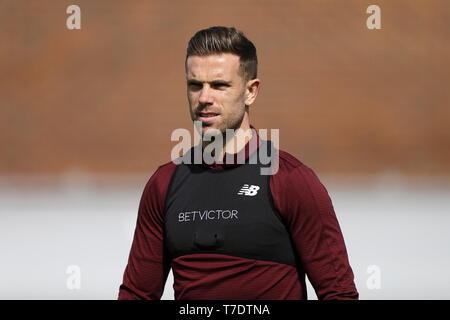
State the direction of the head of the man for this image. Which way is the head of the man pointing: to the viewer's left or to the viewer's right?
to the viewer's left

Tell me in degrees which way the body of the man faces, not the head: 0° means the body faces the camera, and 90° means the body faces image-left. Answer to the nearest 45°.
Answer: approximately 45°
